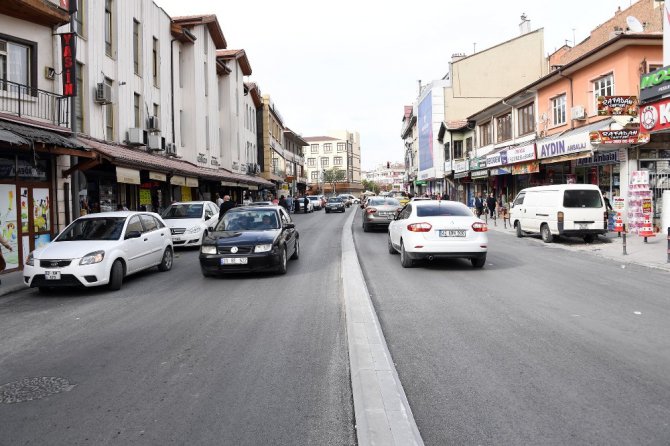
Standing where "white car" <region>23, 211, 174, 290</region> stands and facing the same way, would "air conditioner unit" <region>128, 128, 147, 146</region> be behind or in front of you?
behind

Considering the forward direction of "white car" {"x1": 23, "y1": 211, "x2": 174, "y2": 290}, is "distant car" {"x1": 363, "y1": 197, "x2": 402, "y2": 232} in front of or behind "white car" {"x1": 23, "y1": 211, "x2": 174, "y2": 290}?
behind

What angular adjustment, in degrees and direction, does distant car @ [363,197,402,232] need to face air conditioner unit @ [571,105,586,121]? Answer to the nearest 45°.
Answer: approximately 90° to its right

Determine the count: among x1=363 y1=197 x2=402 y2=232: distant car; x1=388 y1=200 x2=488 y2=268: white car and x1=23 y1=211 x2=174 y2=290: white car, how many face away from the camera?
2

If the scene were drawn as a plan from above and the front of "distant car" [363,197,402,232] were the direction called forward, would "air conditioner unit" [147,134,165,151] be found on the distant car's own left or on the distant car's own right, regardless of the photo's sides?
on the distant car's own left

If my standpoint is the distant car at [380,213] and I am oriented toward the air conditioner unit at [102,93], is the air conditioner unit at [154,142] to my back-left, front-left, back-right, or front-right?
front-right

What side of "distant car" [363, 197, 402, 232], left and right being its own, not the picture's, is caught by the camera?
back

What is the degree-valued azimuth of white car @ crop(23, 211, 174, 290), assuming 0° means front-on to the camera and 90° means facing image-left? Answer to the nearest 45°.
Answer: approximately 45°

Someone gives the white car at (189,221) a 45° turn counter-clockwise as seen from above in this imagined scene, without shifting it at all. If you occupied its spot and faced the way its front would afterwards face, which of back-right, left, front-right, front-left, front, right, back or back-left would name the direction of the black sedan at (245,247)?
front

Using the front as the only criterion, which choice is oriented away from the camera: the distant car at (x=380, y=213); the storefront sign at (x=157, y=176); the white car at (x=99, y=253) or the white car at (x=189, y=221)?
the distant car

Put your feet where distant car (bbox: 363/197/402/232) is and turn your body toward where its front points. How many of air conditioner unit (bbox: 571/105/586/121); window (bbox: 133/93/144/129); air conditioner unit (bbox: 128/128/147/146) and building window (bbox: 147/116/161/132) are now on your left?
3

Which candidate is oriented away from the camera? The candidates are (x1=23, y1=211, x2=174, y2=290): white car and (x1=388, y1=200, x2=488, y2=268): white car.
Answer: (x1=388, y1=200, x2=488, y2=268): white car

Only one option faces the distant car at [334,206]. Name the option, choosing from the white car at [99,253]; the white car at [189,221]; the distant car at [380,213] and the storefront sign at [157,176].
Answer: the distant car at [380,213]

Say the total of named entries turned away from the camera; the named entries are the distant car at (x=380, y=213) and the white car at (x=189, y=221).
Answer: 1

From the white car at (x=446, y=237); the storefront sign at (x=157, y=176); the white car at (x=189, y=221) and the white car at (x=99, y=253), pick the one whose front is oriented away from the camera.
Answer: the white car at (x=446, y=237)

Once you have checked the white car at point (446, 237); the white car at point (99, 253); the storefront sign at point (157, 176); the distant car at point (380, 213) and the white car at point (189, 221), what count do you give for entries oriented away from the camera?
2

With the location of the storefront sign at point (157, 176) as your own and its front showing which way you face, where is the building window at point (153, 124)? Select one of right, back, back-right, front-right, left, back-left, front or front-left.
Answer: back-left

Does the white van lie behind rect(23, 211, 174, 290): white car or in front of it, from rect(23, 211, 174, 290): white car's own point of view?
behind
